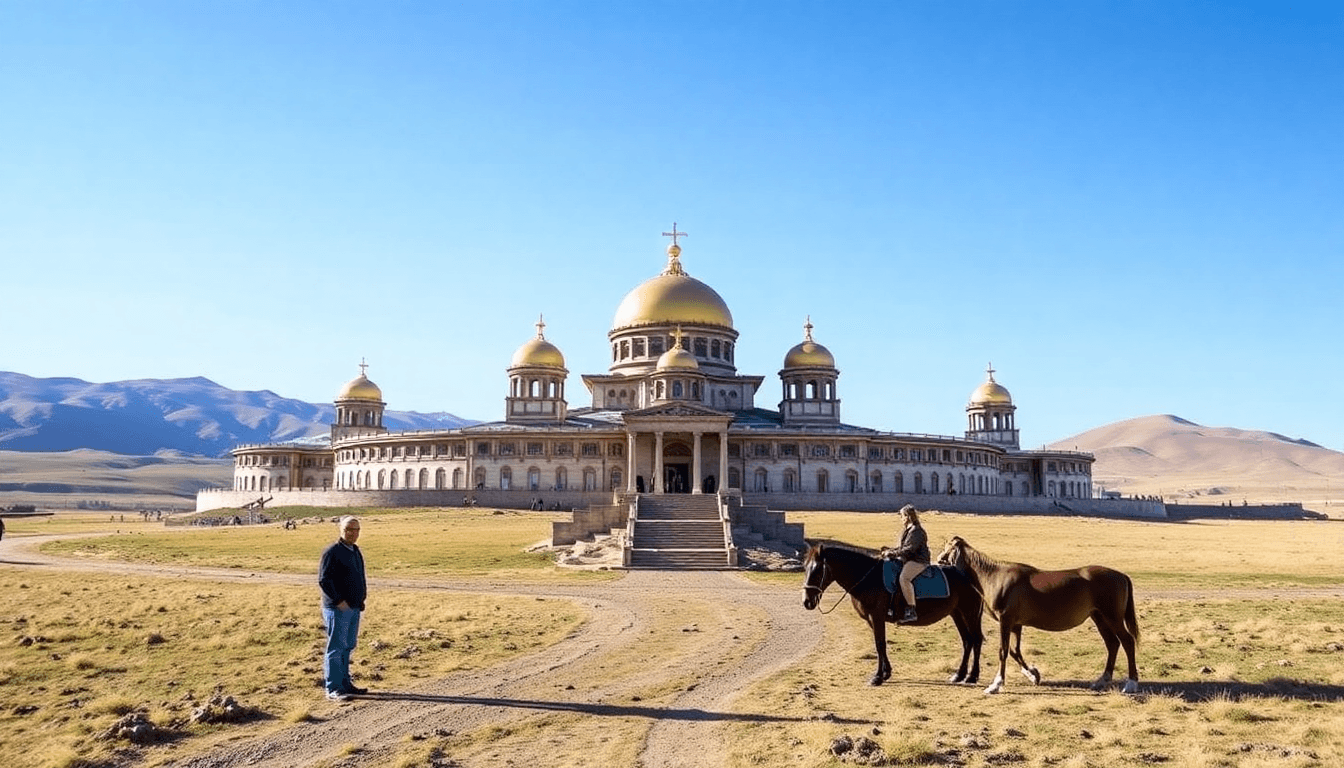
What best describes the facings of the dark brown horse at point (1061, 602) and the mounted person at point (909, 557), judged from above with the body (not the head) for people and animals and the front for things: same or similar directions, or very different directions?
same or similar directions

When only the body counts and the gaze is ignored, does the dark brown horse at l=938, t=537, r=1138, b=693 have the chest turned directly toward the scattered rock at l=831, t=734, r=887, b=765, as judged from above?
no

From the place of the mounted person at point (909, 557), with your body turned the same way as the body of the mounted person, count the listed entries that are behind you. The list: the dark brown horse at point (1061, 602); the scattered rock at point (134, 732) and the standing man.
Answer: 1

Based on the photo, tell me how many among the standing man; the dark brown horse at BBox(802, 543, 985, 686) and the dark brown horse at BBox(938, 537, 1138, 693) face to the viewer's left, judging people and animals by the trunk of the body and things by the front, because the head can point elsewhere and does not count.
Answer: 2

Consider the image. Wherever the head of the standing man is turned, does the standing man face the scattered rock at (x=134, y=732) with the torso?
no

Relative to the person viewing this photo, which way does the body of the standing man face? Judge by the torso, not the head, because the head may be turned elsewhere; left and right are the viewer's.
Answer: facing the viewer and to the right of the viewer

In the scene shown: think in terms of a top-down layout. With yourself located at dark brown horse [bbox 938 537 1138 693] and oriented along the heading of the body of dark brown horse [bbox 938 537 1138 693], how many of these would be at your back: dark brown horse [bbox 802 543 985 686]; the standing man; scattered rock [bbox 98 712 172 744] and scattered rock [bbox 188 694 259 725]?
0

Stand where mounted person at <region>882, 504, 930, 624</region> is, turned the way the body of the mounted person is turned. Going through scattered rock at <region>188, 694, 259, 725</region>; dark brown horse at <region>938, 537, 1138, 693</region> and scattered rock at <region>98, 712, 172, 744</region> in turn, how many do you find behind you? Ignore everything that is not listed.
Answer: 1

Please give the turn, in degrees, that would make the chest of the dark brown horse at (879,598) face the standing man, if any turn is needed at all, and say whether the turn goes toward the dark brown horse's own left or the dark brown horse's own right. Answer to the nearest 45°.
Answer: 0° — it already faces them

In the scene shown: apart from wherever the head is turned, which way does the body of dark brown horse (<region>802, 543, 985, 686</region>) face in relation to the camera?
to the viewer's left

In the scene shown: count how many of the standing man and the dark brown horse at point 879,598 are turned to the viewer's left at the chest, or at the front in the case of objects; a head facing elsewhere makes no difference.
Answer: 1

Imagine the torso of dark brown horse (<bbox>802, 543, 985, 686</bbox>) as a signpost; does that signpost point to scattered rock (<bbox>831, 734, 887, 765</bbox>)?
no

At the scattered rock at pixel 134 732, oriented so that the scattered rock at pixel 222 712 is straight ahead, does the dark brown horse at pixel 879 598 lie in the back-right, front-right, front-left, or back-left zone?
front-right

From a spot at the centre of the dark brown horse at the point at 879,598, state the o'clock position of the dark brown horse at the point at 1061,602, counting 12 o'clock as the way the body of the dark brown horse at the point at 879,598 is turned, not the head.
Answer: the dark brown horse at the point at 1061,602 is roughly at 6 o'clock from the dark brown horse at the point at 879,598.

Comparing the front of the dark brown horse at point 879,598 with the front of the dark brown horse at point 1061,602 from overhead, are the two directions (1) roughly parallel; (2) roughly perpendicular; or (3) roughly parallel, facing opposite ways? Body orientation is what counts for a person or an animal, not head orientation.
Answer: roughly parallel

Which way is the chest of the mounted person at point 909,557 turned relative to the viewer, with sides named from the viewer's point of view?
facing to the left of the viewer

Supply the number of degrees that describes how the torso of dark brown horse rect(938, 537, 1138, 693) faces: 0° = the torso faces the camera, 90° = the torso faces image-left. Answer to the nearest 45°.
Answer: approximately 90°

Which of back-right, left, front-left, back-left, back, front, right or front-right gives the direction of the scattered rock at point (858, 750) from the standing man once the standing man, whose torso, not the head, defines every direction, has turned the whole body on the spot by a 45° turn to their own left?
front-right
